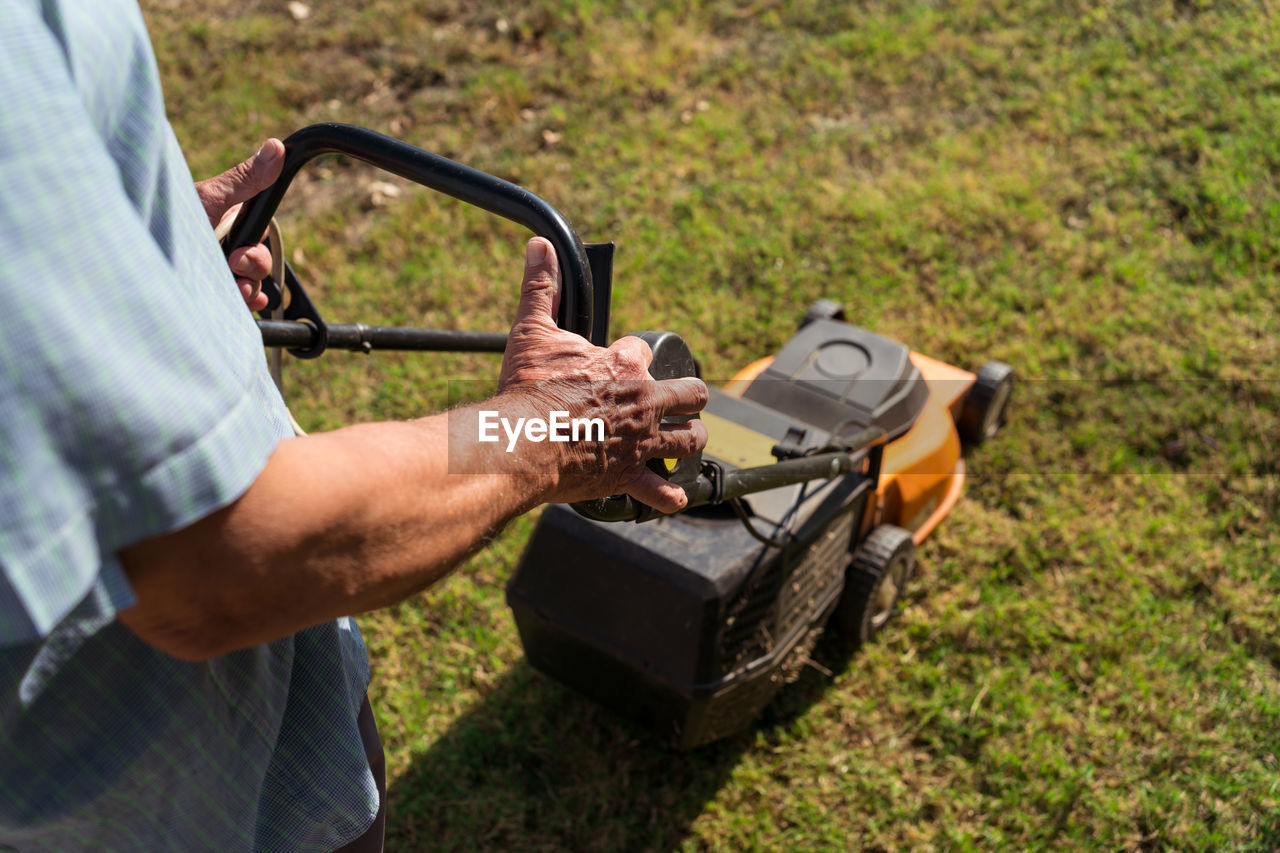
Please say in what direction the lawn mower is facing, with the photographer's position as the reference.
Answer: facing away from the viewer and to the right of the viewer
